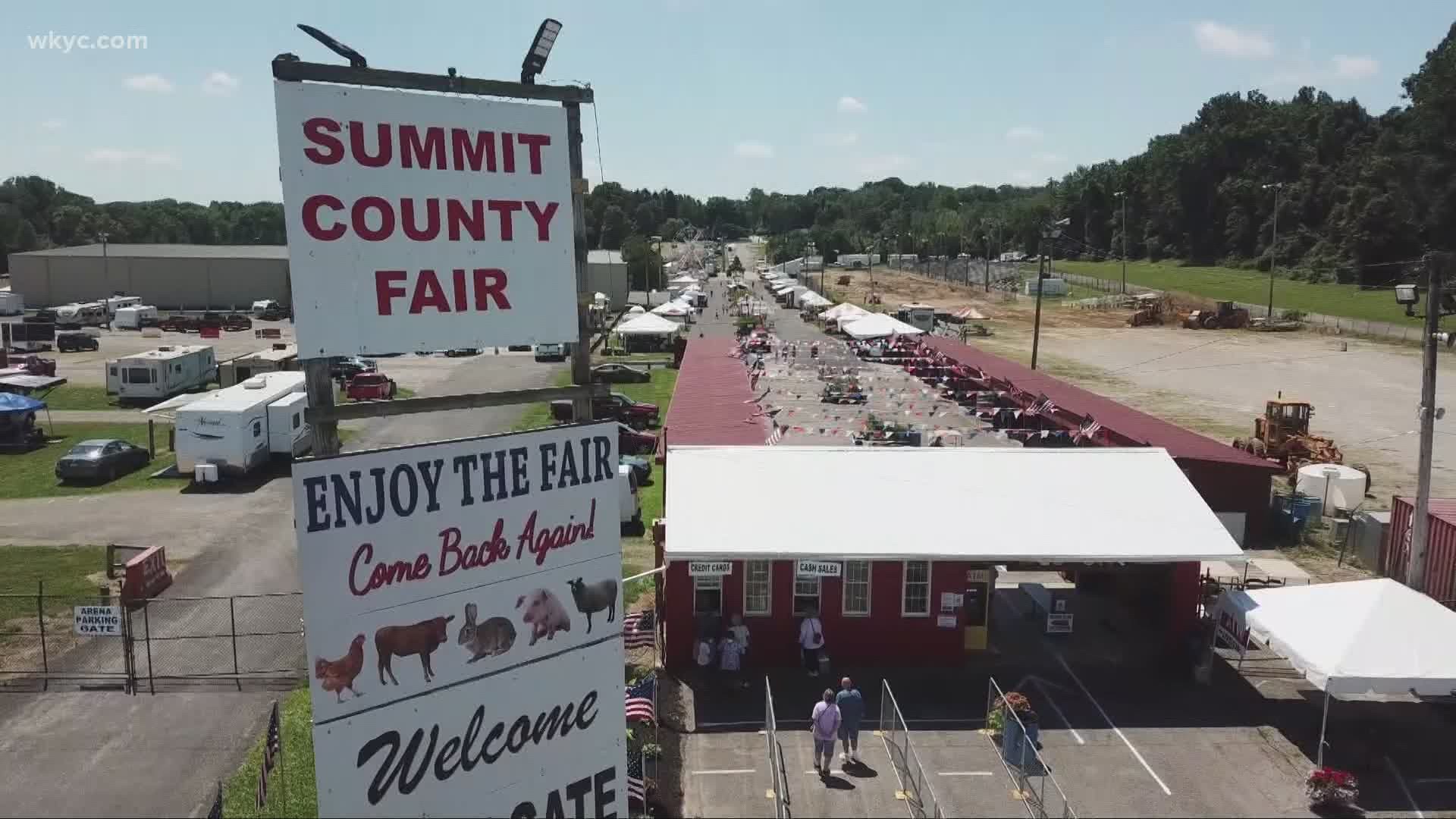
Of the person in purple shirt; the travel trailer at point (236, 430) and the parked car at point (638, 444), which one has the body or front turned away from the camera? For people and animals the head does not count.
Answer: the person in purple shirt

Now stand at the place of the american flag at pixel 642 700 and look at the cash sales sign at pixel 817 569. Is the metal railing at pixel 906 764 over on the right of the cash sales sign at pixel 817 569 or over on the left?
right

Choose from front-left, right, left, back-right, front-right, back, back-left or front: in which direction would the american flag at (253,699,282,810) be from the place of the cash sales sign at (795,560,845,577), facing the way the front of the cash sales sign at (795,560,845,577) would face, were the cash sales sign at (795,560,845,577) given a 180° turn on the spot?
back-left

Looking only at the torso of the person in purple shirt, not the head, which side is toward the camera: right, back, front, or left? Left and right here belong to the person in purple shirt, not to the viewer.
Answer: back

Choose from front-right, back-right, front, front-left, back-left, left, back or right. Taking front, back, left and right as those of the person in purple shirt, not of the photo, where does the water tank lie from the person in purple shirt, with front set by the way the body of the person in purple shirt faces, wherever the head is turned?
front-right

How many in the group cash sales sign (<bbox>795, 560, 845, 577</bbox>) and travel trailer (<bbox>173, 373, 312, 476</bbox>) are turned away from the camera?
0

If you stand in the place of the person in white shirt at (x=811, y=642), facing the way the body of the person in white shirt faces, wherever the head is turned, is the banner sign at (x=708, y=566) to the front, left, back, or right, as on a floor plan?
left

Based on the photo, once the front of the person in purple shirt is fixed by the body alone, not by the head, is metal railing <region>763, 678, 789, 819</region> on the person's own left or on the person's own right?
on the person's own left

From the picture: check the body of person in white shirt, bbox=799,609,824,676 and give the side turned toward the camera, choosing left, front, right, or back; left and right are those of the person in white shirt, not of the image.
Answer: back

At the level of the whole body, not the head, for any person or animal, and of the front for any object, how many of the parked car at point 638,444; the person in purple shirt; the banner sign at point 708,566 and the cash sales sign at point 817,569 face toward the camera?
2
